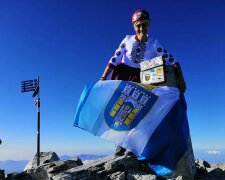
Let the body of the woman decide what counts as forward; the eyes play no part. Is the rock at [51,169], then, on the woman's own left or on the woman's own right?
on the woman's own right

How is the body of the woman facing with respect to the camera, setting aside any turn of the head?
toward the camera

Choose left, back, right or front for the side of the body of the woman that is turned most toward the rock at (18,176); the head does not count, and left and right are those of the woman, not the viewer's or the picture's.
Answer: right

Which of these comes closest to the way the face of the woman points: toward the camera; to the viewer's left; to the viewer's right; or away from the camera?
toward the camera
